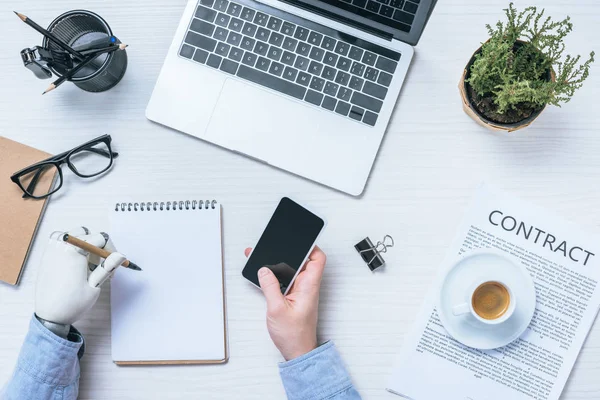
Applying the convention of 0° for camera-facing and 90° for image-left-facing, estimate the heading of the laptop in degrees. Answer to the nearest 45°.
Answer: approximately 0°
